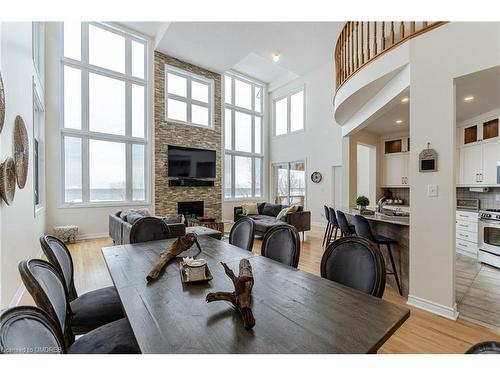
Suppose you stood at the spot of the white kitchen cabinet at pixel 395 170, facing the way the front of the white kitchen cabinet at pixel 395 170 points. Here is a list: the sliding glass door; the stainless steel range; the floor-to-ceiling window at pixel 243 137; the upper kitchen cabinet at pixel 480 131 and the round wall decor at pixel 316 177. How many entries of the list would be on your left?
2

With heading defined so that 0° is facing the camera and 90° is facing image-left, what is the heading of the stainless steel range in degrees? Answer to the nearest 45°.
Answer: approximately 45°

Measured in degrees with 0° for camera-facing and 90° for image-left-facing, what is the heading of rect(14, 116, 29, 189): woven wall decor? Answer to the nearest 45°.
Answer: approximately 270°

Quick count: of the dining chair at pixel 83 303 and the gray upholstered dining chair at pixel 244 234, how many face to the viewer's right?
1

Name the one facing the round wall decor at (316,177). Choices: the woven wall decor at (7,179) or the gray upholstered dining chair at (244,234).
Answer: the woven wall decor

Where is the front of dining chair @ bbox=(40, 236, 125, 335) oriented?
to the viewer's right

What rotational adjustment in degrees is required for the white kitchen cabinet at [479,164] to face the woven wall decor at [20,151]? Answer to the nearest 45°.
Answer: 0° — it already faces it

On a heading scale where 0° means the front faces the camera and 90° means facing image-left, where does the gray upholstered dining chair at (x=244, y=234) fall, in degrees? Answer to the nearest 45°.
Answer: approximately 45°

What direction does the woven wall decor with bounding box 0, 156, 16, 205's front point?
to the viewer's right

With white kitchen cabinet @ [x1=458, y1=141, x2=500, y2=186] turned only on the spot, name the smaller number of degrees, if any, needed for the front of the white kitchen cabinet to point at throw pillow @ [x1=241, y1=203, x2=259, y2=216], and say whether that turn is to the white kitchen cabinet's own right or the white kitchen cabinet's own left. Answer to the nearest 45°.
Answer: approximately 45° to the white kitchen cabinet's own right

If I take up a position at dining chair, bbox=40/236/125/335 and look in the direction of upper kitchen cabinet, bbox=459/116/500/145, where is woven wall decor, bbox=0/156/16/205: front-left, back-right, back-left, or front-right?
back-left

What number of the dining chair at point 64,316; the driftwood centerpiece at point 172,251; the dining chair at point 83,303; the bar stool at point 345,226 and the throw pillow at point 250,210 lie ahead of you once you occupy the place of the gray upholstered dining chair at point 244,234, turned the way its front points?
3
